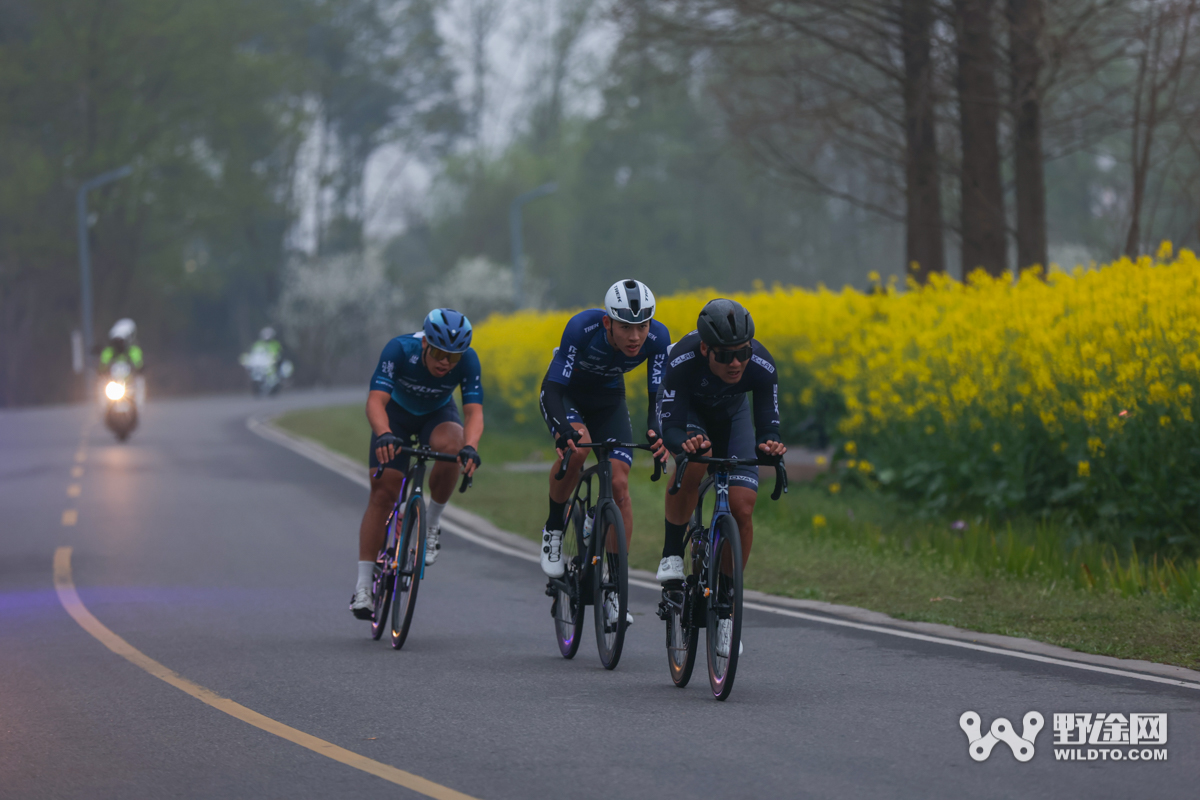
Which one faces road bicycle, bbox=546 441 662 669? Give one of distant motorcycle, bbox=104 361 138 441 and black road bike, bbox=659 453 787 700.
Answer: the distant motorcycle

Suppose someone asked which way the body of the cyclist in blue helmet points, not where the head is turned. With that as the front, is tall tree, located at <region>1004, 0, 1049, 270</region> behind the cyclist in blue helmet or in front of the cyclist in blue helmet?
behind

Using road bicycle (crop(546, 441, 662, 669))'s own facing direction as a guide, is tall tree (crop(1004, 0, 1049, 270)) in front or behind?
behind

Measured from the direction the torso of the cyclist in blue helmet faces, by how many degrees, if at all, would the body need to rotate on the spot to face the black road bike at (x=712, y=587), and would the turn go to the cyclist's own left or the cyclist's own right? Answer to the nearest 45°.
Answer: approximately 45° to the cyclist's own left

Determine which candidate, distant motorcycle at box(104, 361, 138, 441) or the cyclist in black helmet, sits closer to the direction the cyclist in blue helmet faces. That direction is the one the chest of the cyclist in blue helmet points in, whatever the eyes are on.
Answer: the cyclist in black helmet

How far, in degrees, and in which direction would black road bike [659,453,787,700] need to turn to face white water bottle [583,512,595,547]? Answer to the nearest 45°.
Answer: approximately 135° to its right

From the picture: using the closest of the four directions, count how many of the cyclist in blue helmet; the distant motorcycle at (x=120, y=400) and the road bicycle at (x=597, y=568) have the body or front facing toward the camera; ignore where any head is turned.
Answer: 3

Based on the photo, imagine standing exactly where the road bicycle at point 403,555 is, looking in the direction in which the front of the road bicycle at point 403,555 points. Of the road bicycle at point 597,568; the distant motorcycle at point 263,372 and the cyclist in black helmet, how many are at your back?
1

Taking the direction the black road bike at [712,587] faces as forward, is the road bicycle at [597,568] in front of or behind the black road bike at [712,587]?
behind

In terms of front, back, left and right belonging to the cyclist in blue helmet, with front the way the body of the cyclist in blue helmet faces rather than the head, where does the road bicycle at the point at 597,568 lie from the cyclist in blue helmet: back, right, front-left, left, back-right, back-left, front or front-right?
front-left

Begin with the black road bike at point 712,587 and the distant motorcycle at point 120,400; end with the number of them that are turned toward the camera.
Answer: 2

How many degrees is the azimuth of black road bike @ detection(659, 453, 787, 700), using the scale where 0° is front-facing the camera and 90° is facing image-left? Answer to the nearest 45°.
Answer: approximately 0°
